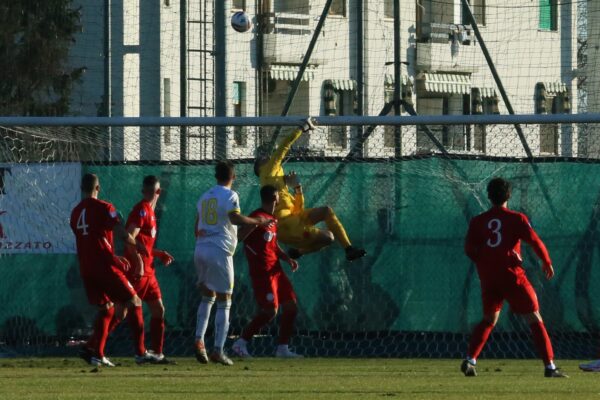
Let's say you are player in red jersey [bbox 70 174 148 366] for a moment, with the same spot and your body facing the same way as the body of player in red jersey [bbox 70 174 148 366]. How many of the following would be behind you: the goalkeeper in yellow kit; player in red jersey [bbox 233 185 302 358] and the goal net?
0

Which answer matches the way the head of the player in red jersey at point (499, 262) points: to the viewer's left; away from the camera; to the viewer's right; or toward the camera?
away from the camera

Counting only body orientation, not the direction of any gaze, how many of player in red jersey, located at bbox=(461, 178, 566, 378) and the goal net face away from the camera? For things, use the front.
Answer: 1

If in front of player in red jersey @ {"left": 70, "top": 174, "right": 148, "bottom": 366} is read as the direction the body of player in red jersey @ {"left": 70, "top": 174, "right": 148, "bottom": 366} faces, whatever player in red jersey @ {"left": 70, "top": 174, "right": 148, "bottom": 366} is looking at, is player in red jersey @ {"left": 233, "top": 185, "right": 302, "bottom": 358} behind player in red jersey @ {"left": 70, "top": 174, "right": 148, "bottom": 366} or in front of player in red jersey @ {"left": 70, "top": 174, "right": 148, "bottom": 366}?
in front

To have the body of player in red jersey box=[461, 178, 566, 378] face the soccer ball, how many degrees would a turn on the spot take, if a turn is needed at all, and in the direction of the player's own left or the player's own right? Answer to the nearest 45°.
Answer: approximately 45° to the player's own left

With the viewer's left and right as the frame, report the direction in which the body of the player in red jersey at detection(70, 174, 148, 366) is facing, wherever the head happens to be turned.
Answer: facing away from the viewer and to the right of the viewer

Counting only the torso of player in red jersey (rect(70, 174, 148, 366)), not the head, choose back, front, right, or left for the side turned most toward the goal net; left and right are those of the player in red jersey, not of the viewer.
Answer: front

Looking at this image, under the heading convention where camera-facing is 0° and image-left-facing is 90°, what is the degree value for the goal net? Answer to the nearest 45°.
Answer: approximately 0°

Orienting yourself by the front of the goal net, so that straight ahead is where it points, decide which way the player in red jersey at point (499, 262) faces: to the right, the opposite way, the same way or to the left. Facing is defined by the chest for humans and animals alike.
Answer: the opposite way

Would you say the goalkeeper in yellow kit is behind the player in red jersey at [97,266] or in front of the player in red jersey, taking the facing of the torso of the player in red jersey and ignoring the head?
in front

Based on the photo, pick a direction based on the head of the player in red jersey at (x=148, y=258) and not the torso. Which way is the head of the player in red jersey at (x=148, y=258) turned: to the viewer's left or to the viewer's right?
to the viewer's right

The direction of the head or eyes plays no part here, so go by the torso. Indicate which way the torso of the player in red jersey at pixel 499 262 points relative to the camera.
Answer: away from the camera
